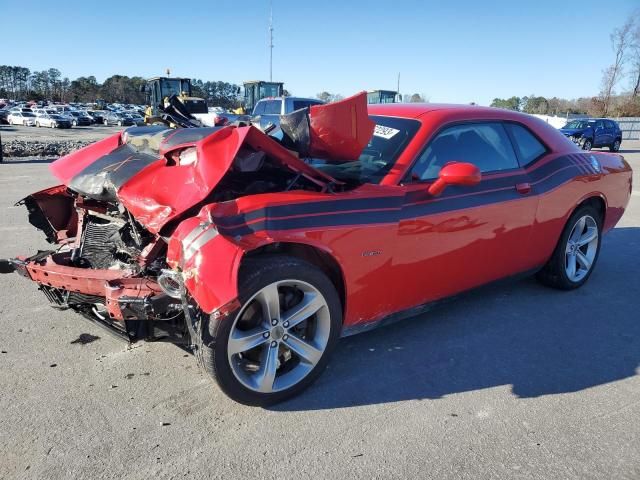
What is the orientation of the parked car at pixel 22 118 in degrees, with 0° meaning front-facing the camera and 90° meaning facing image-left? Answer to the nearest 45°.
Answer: approximately 315°

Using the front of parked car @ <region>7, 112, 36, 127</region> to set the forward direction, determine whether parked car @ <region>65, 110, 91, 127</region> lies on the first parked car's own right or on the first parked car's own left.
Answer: on the first parked car's own left

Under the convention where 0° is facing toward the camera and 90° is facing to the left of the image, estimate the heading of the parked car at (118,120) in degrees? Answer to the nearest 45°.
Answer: approximately 315°

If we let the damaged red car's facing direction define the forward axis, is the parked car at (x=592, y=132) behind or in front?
behind

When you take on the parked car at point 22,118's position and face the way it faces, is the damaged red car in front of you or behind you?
in front

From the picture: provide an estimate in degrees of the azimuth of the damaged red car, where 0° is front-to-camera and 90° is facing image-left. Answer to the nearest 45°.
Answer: approximately 45°
